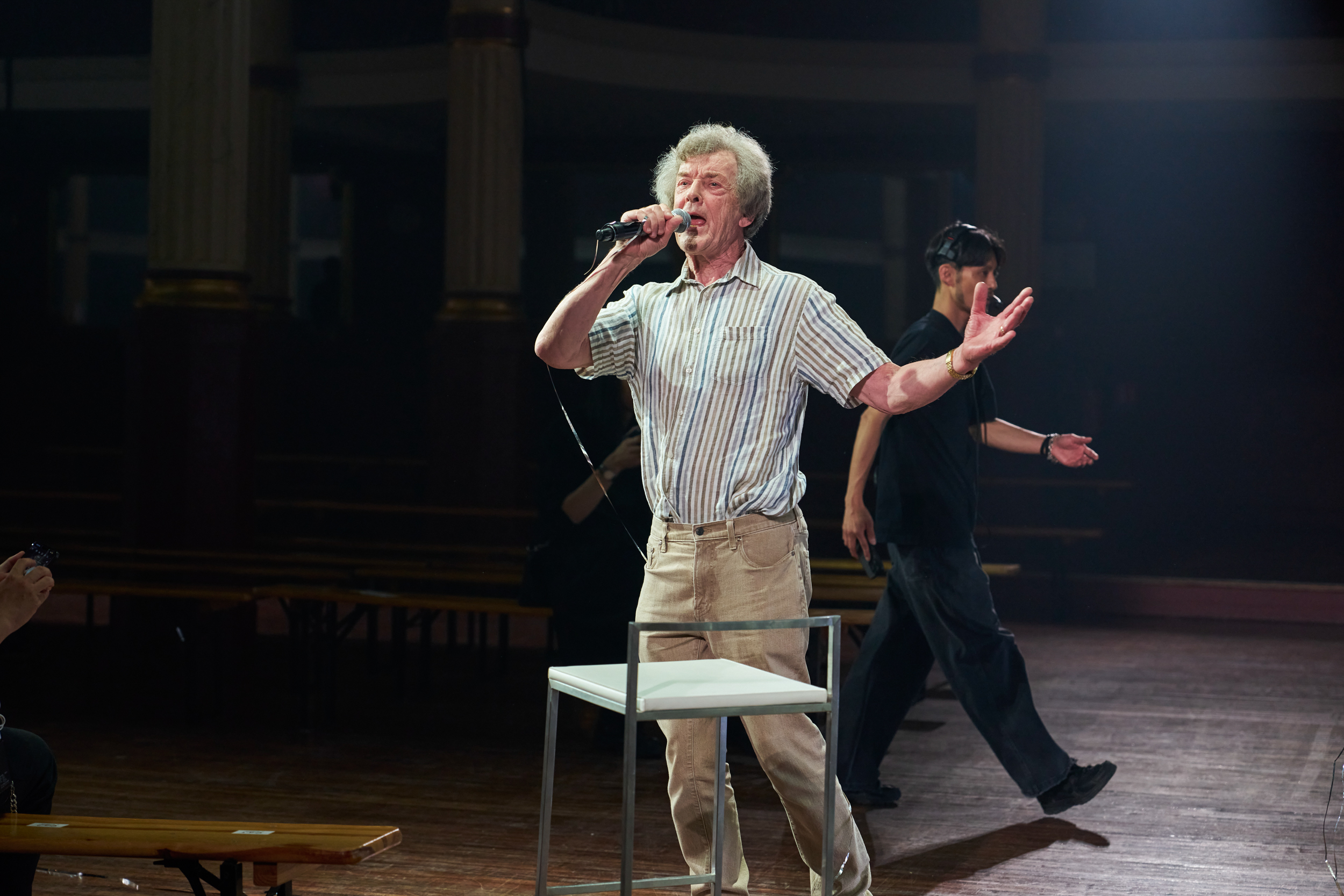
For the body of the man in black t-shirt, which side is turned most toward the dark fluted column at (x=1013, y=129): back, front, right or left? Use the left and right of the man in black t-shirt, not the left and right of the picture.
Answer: left

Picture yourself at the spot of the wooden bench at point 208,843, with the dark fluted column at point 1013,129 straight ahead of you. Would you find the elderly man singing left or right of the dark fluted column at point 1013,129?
right

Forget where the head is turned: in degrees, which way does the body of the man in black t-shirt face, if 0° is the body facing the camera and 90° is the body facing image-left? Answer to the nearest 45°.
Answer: approximately 270°

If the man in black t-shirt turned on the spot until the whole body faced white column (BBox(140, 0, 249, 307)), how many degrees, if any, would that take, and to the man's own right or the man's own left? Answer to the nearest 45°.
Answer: approximately 135° to the man's own left

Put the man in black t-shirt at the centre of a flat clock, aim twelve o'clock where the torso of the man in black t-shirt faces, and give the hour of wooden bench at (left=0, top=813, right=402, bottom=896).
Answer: The wooden bench is roughly at 4 o'clock from the man in black t-shirt.

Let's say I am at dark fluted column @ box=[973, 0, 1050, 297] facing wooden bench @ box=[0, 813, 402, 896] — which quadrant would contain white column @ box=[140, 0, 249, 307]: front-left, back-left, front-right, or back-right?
front-right

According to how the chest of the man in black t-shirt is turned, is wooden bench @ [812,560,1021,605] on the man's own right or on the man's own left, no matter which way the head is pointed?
on the man's own left

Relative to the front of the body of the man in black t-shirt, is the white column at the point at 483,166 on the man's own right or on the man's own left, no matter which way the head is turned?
on the man's own left

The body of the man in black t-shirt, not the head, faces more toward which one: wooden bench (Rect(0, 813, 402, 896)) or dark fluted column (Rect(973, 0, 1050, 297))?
the dark fluted column

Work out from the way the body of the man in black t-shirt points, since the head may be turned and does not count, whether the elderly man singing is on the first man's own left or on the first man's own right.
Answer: on the first man's own right

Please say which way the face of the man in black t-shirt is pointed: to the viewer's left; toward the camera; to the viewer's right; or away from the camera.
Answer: to the viewer's right
